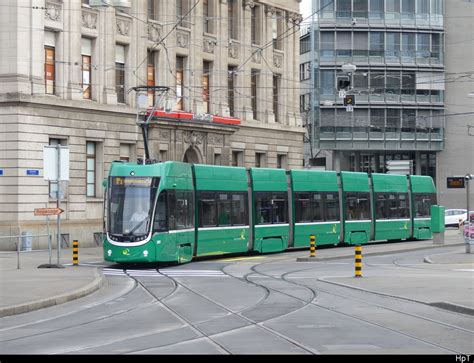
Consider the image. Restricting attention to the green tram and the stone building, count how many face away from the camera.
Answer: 0

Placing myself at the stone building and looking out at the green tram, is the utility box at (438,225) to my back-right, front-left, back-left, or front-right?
front-left

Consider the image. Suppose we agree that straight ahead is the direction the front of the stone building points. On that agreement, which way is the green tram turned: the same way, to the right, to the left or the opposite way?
to the right

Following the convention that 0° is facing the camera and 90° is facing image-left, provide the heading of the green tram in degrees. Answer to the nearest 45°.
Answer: approximately 45°

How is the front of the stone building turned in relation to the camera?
facing the viewer and to the right of the viewer

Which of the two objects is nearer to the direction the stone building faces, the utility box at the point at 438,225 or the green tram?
the green tram

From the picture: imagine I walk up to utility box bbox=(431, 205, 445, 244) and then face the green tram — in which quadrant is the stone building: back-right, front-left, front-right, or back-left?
front-right

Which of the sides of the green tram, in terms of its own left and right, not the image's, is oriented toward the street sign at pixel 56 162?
front

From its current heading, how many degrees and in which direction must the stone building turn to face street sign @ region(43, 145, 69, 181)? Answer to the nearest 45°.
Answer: approximately 45° to its right
